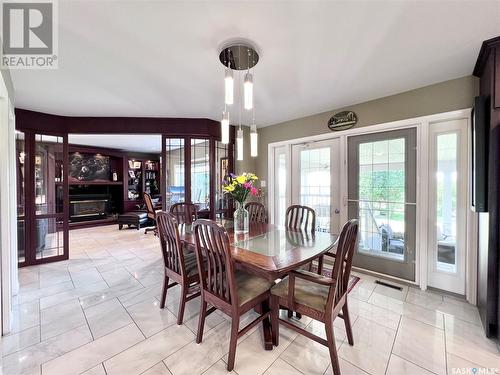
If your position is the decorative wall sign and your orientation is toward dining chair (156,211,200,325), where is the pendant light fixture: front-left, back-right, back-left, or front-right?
front-left

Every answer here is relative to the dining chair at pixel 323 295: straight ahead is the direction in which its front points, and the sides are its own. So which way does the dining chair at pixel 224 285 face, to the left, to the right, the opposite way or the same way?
to the right

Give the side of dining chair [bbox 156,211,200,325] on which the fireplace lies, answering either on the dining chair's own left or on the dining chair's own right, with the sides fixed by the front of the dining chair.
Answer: on the dining chair's own left

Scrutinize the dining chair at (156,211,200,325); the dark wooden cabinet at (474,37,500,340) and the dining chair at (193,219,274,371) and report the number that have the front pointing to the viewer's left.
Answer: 1

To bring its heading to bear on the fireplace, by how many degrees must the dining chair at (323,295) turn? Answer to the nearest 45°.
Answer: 0° — it already faces it

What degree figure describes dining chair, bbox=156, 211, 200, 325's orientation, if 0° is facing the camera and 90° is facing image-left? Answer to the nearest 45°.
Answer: approximately 225°

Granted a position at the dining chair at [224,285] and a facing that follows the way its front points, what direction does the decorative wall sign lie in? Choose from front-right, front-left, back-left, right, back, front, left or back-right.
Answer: front

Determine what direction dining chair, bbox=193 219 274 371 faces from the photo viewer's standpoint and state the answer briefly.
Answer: facing away from the viewer and to the right of the viewer

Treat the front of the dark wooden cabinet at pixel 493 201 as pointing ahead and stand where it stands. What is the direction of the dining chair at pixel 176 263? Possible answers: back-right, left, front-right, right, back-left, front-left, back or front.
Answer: front-left

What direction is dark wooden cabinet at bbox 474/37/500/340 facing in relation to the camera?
to the viewer's left

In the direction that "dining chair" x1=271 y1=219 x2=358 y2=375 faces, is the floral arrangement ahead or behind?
ahead

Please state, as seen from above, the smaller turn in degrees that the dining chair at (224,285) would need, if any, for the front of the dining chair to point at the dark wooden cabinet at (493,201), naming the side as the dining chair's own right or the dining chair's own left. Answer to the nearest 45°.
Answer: approximately 45° to the dining chair's own right

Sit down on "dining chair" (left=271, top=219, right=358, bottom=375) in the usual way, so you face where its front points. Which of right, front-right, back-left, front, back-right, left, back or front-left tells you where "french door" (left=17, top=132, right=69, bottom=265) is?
front-left

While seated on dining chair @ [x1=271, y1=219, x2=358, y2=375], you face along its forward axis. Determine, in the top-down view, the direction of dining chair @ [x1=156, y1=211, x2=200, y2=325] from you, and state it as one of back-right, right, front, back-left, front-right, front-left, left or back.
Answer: front-left

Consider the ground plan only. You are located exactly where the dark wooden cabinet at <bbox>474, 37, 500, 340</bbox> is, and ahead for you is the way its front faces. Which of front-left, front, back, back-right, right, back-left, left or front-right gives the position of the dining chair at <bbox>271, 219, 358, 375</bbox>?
front-left

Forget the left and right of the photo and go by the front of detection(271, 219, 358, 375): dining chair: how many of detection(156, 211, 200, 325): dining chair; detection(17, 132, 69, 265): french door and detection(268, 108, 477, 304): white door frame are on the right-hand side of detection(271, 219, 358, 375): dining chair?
1

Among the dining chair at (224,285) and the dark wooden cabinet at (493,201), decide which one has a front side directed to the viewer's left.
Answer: the dark wooden cabinet
